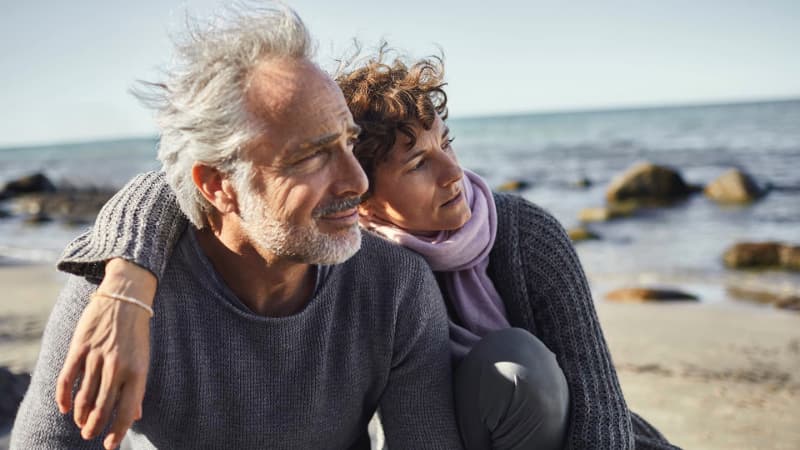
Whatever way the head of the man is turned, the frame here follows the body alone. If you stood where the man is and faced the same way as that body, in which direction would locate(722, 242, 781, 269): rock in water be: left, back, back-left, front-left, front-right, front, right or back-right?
left

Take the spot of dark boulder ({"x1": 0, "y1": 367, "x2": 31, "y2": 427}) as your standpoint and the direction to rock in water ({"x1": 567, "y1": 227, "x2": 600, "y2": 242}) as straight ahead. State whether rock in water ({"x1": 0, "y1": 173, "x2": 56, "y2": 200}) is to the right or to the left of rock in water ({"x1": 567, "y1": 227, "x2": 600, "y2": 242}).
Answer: left

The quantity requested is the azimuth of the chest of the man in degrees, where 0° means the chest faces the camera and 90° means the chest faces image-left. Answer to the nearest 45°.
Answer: approximately 315°

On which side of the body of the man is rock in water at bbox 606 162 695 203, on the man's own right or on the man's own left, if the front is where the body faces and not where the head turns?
on the man's own left

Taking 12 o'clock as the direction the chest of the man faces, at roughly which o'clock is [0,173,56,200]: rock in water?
The rock in water is roughly at 7 o'clock from the man.

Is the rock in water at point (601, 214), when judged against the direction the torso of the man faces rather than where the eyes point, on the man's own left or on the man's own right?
on the man's own left

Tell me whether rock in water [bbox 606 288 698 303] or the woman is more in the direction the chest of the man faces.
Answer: the woman

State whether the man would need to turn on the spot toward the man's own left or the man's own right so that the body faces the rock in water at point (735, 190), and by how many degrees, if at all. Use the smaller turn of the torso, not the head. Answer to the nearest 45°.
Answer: approximately 90° to the man's own left
